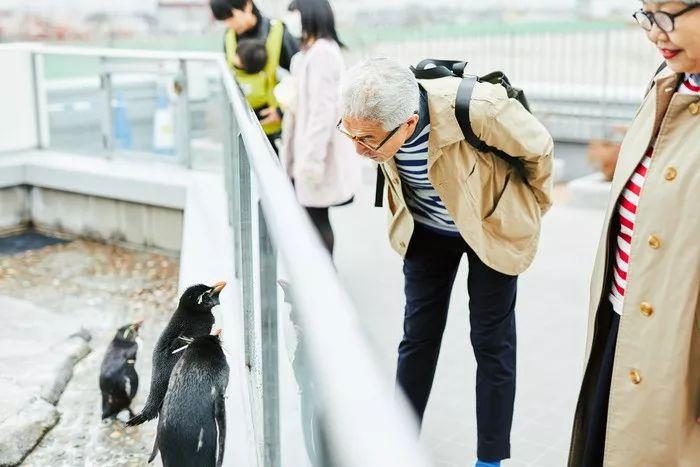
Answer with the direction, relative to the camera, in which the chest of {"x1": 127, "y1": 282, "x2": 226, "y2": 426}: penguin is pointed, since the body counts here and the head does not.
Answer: to the viewer's right

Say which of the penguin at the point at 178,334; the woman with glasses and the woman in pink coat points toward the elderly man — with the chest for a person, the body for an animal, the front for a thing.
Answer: the penguin

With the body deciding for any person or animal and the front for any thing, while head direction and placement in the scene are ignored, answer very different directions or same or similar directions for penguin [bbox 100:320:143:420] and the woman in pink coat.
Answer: very different directions

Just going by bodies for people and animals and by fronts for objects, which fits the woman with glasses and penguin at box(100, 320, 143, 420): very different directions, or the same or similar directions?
very different directions

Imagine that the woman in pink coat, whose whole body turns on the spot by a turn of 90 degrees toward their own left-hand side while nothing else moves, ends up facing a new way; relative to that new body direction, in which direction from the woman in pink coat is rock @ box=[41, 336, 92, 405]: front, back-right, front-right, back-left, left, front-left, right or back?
right

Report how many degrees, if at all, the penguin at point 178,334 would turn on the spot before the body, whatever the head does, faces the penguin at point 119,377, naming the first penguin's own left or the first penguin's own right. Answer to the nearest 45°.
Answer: approximately 90° to the first penguin's own left

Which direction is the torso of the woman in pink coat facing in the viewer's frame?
to the viewer's left

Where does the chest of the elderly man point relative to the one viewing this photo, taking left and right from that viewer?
facing the viewer and to the left of the viewer

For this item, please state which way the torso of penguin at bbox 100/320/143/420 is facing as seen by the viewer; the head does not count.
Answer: to the viewer's right

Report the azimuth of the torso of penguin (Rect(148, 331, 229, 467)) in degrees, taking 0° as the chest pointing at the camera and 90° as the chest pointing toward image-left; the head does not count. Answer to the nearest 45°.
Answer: approximately 225°

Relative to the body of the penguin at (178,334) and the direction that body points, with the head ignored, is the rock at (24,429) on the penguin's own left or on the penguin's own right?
on the penguin's own left

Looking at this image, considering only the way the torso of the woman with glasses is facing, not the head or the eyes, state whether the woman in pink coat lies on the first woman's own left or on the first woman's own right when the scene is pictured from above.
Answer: on the first woman's own right
